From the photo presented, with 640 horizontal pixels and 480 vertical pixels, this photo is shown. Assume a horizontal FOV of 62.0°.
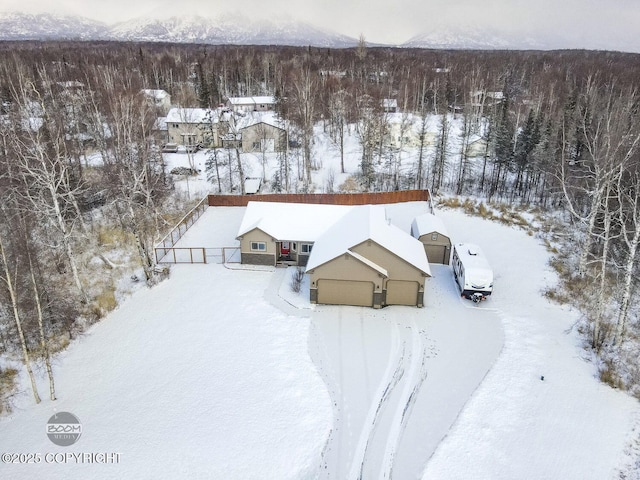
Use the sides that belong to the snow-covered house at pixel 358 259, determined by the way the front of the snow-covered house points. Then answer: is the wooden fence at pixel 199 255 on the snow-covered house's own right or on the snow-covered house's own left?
on the snow-covered house's own right

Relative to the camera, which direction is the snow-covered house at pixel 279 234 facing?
toward the camera

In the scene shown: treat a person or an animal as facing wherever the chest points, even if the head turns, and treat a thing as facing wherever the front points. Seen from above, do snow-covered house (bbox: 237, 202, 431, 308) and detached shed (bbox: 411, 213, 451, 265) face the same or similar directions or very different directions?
same or similar directions

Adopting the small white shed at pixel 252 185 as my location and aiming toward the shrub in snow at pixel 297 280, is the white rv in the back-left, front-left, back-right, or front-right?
front-left

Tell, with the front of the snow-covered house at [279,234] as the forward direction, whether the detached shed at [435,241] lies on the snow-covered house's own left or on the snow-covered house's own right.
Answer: on the snow-covered house's own left

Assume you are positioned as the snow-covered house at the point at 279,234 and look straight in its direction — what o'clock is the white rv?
The white rv is roughly at 10 o'clock from the snow-covered house.

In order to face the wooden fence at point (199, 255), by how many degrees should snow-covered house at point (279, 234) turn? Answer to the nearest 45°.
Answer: approximately 90° to its right

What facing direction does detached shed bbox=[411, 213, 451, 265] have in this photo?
toward the camera

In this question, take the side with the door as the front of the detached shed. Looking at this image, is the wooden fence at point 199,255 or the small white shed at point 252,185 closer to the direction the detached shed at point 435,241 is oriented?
the wooden fence

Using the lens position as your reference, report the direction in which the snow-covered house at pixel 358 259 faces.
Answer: facing the viewer

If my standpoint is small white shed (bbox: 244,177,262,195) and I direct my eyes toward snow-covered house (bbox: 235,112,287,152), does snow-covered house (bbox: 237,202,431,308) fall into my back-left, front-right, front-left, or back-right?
back-right

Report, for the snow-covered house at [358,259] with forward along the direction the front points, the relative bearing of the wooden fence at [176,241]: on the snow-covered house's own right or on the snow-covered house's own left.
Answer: on the snow-covered house's own right

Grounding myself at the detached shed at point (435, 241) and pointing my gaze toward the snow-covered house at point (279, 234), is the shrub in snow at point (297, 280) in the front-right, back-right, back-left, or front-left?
front-left

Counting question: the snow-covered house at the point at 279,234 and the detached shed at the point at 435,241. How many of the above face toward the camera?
2

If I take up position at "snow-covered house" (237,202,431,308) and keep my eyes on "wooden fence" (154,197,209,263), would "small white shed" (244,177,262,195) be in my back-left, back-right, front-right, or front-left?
front-right
